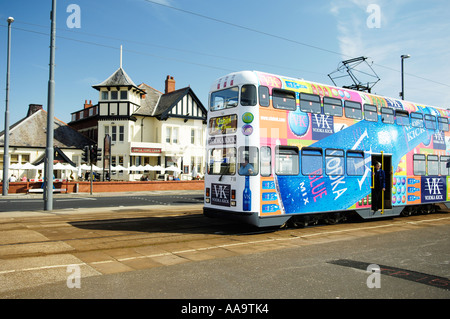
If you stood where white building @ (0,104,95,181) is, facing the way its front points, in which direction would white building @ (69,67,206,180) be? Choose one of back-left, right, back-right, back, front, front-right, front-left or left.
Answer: left

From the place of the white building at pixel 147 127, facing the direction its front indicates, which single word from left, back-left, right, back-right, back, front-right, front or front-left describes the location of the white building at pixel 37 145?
right

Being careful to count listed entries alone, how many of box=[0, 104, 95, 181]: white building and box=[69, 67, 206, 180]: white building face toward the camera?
2

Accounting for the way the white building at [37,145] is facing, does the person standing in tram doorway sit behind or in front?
in front

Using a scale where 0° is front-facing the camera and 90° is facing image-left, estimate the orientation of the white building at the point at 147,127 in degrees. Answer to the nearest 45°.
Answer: approximately 0°

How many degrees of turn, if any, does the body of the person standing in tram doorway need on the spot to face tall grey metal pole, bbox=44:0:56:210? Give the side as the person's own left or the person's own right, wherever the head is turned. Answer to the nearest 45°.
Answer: approximately 45° to the person's own right

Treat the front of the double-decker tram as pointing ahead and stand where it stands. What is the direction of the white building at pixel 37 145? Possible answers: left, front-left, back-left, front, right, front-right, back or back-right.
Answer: right

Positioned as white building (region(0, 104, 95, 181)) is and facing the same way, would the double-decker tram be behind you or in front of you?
in front

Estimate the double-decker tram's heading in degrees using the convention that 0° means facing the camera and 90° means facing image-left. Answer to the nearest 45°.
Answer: approximately 45°

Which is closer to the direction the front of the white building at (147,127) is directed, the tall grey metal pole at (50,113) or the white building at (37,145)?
the tall grey metal pole
